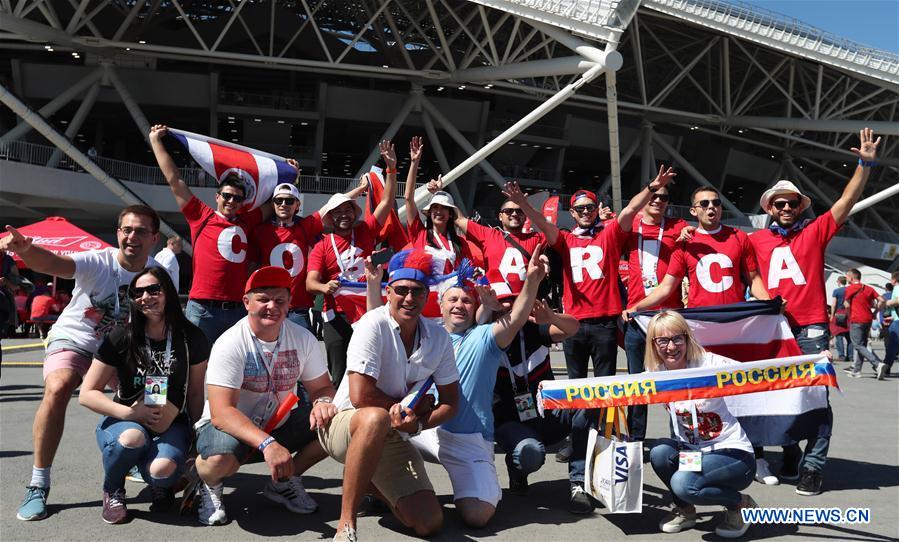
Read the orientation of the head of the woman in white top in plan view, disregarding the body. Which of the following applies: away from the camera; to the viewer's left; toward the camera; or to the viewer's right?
toward the camera

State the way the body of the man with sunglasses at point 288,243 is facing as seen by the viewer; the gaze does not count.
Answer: toward the camera

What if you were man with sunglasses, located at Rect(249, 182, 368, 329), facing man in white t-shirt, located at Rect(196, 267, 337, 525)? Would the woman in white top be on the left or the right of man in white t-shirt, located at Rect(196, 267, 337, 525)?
left

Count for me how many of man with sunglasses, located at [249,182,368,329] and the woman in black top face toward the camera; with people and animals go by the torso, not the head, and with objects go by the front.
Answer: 2

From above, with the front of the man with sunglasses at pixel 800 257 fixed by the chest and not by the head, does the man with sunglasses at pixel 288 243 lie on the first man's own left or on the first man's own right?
on the first man's own right

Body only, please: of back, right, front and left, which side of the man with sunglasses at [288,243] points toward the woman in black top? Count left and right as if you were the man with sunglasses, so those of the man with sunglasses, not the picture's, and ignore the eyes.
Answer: front

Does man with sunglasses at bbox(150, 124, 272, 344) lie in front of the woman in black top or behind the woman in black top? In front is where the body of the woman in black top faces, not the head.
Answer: behind

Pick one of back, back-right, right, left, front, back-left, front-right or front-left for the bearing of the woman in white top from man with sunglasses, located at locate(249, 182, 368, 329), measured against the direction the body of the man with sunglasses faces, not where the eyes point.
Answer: front-left

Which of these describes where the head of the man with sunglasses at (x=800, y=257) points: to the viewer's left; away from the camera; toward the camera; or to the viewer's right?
toward the camera

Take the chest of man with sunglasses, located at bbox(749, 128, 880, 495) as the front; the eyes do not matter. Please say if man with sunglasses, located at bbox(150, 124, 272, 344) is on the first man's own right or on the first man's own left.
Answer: on the first man's own right

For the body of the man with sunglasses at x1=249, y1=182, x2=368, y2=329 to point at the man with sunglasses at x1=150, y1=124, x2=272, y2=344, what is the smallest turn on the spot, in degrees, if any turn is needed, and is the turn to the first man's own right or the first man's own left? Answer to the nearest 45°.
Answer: approximately 45° to the first man's own right

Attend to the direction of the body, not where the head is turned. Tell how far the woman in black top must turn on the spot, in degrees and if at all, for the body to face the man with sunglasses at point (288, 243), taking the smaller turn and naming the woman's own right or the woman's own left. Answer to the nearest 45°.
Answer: approximately 135° to the woman's own left

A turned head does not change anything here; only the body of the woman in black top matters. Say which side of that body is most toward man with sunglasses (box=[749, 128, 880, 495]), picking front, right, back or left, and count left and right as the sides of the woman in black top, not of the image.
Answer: left

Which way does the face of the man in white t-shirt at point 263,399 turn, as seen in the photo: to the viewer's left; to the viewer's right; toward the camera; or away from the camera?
toward the camera

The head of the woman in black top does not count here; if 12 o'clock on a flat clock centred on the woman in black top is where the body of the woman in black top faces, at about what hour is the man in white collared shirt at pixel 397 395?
The man in white collared shirt is roughly at 10 o'clock from the woman in black top.

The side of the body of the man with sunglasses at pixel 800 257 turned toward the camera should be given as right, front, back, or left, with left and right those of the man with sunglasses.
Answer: front

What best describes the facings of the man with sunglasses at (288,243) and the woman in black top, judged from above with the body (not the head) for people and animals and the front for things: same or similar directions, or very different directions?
same or similar directions

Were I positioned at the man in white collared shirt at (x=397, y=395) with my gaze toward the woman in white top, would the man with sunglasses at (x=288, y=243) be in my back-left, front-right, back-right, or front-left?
back-left
